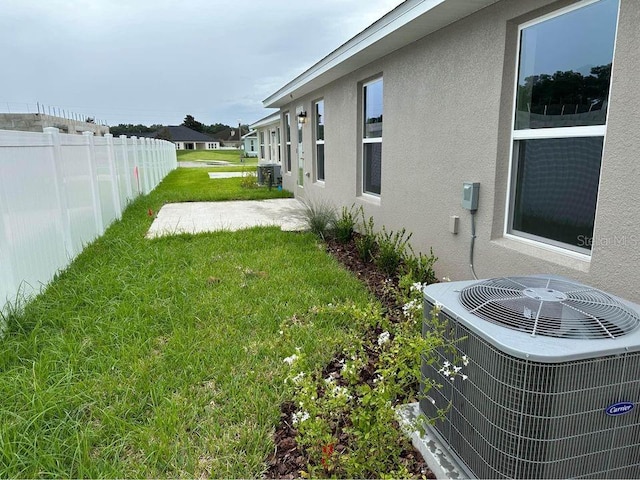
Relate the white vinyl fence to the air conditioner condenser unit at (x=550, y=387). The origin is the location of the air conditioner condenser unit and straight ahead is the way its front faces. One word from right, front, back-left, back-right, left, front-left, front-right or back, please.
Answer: back-right

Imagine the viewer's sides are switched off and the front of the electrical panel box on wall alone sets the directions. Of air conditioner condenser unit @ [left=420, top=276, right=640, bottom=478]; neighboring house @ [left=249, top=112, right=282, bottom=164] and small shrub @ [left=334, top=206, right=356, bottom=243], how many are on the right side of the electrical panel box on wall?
2

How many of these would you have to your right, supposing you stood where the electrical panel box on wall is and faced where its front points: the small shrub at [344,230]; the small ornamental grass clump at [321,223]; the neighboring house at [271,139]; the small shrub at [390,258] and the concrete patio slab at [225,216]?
5

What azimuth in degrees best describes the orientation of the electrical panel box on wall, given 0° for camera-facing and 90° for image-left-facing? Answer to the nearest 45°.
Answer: approximately 45°

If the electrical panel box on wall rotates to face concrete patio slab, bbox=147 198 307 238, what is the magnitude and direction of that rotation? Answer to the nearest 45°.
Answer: approximately 90° to its right

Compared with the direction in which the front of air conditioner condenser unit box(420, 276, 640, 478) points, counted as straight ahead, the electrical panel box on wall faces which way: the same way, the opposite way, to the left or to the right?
to the right

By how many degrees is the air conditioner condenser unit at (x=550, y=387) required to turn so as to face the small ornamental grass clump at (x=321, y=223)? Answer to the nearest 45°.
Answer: approximately 180°

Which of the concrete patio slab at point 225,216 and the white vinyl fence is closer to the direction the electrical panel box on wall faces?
the white vinyl fence

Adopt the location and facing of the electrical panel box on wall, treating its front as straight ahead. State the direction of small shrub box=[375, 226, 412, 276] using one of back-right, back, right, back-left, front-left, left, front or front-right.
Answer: right

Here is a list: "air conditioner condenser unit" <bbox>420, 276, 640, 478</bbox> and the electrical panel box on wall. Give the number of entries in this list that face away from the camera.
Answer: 0

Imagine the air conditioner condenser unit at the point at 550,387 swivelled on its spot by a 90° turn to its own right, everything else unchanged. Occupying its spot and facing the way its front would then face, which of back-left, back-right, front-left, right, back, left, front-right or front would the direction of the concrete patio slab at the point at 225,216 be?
right

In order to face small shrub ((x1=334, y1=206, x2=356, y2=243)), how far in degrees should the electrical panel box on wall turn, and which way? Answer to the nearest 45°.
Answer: approximately 90° to its right
